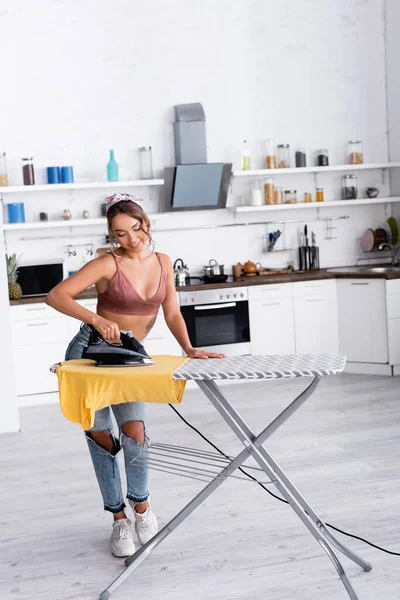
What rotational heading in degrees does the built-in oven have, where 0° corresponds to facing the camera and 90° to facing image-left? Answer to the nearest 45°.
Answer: approximately 0°

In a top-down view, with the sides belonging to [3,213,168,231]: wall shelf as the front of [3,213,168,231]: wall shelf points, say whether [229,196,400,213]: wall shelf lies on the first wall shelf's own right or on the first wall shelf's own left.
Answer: on the first wall shelf's own left

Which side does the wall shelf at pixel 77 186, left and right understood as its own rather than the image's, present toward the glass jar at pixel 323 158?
left

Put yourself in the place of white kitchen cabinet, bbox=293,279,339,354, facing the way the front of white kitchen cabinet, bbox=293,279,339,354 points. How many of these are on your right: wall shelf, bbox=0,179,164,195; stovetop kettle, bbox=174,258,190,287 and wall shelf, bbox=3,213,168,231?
3

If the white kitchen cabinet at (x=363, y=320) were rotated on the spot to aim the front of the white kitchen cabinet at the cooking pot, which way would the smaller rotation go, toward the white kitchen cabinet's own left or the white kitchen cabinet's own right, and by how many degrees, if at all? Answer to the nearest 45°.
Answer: approximately 90° to the white kitchen cabinet's own right
